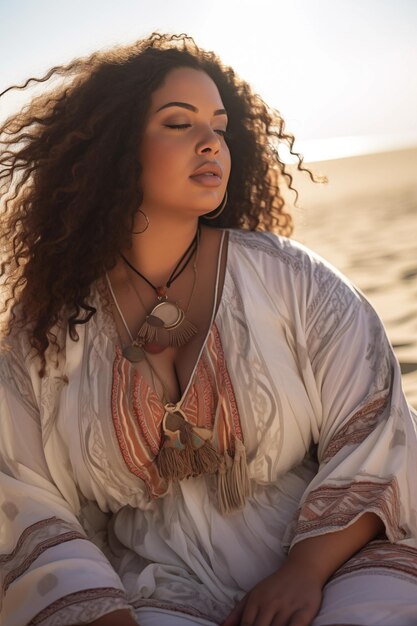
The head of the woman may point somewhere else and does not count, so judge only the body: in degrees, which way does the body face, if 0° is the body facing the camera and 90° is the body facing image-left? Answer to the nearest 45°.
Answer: approximately 0°

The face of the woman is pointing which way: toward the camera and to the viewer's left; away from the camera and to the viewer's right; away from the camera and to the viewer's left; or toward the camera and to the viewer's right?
toward the camera and to the viewer's right
